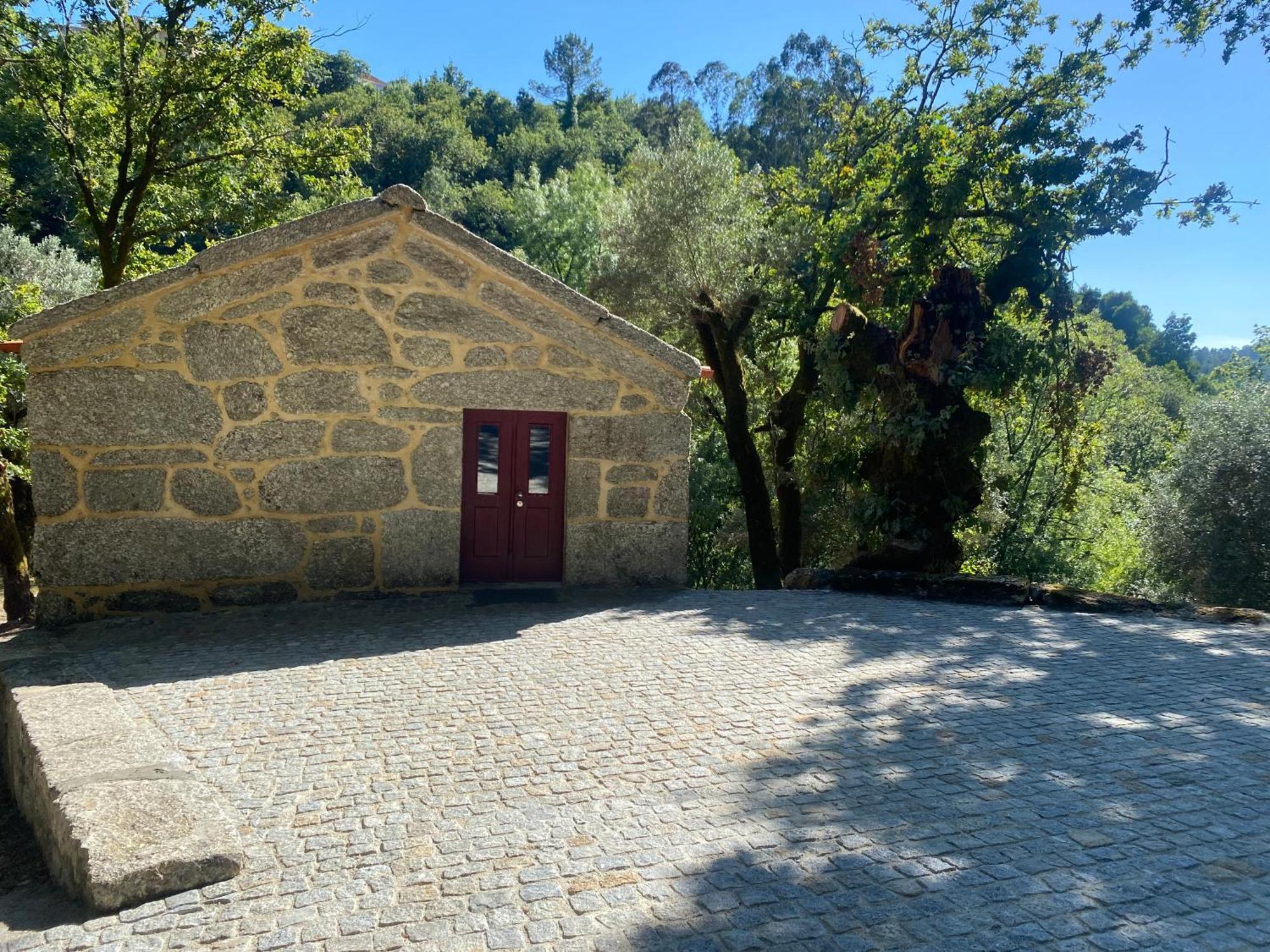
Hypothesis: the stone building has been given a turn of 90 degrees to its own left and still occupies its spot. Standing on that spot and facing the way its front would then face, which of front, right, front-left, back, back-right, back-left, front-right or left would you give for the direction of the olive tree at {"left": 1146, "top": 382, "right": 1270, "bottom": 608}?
front

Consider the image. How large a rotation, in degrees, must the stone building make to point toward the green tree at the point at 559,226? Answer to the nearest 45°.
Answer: approximately 180°

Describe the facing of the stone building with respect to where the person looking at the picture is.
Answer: facing the viewer

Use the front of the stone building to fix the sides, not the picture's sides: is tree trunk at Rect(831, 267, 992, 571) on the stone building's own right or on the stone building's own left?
on the stone building's own left

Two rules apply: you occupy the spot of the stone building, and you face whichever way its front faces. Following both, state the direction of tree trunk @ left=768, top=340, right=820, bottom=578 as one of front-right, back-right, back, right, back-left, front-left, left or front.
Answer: back-left

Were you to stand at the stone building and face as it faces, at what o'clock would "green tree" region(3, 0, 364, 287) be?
The green tree is roughly at 5 o'clock from the stone building.

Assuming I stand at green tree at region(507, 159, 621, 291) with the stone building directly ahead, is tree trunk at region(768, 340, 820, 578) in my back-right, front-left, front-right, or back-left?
front-left

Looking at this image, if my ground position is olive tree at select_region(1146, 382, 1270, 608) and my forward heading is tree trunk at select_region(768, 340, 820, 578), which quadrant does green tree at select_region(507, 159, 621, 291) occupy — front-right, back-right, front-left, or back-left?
front-right
